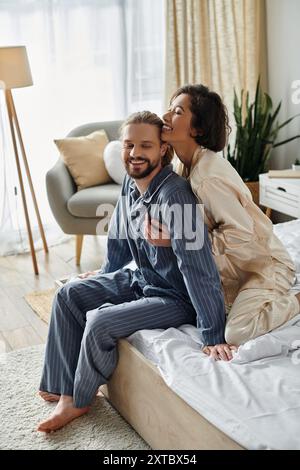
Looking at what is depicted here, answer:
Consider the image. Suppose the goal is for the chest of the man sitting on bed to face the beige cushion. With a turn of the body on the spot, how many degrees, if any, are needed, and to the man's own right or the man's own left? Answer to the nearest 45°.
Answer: approximately 135° to the man's own right

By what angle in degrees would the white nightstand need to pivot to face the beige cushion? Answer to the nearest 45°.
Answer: approximately 45° to its right

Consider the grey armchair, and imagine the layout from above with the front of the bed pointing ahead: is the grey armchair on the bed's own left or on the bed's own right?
on the bed's own right

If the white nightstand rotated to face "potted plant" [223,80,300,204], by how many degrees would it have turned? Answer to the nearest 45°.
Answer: approximately 135° to its right

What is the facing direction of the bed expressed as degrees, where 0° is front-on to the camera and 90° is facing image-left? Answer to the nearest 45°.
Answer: approximately 45°

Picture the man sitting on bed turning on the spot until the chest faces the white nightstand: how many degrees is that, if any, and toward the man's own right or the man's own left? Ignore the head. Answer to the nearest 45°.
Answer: approximately 180°

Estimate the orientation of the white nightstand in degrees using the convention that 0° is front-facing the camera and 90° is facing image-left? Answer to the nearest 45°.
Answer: approximately 45°

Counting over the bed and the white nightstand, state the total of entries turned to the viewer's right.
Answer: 0

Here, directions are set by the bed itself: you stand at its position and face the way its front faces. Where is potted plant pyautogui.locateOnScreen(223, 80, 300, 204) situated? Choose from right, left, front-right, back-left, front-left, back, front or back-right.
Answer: back-right
